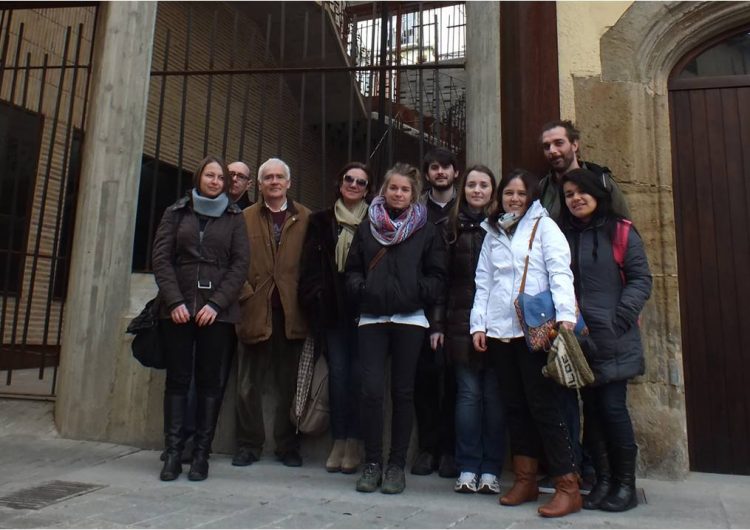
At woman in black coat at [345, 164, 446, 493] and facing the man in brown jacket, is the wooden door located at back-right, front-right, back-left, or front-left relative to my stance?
back-right

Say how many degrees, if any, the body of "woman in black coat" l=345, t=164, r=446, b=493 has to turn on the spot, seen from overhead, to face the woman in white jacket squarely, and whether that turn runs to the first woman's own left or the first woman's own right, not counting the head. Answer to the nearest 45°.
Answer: approximately 90° to the first woman's own left

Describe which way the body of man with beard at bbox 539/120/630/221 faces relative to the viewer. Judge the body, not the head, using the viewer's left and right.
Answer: facing the viewer and to the left of the viewer

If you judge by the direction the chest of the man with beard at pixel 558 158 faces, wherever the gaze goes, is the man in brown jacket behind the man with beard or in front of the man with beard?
in front

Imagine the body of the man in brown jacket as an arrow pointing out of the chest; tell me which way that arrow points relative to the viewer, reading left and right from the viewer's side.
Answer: facing the viewer

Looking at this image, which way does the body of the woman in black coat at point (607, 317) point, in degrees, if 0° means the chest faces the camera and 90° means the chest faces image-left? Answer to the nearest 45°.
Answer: approximately 45°

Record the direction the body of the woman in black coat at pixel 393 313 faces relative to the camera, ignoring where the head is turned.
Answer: toward the camera

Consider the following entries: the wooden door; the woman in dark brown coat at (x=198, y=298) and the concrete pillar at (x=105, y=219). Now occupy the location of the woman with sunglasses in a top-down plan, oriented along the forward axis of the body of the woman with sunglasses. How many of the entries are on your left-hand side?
1

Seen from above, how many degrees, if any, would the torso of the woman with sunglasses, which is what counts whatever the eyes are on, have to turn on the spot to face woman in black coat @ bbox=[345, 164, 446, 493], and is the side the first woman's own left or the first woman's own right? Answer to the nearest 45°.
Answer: approximately 45° to the first woman's own left

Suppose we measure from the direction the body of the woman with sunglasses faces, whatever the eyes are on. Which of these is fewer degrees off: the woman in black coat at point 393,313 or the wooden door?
the woman in black coat

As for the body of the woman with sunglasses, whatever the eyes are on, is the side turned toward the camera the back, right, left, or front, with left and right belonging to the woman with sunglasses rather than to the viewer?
front
